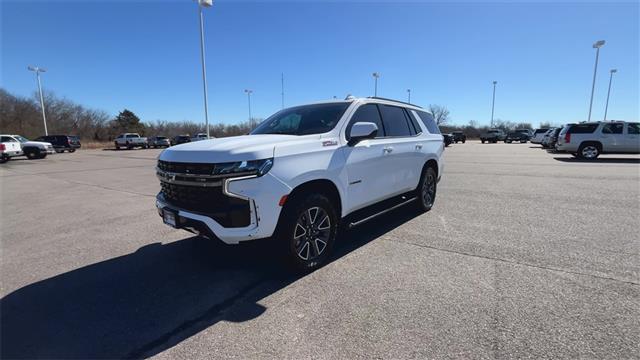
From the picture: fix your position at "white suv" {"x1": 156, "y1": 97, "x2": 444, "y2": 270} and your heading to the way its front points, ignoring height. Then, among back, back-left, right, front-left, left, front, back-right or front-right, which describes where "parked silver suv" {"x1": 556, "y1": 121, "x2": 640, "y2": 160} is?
back

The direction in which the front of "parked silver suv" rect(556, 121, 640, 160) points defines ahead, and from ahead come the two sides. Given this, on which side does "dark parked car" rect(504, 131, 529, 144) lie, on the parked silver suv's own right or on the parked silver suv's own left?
on the parked silver suv's own left

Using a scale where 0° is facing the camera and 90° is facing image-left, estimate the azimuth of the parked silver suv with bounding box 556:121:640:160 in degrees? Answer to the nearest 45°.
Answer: approximately 270°

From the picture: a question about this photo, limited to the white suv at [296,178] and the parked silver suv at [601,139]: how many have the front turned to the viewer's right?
1

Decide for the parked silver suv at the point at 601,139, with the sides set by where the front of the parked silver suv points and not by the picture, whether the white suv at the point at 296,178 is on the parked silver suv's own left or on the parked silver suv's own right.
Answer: on the parked silver suv's own right

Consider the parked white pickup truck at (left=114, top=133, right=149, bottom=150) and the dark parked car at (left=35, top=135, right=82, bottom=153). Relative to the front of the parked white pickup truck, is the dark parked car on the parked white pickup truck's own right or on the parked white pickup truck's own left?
on the parked white pickup truck's own right

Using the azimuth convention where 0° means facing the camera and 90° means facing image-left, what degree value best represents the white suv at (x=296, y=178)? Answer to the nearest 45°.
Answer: approximately 45°

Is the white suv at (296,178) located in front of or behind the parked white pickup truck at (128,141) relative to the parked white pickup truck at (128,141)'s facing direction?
in front

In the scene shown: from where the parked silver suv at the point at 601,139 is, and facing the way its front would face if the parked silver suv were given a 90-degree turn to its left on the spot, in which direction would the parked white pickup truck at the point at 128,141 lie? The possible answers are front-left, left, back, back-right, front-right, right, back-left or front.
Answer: left

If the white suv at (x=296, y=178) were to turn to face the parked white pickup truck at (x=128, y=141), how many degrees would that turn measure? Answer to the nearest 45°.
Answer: approximately 90° to its right

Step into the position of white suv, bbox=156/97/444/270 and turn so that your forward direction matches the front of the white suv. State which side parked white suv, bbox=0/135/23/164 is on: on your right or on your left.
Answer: on your right

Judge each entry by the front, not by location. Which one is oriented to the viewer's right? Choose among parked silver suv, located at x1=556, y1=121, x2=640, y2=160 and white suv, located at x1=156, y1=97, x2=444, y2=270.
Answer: the parked silver suv
